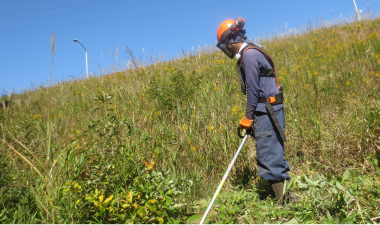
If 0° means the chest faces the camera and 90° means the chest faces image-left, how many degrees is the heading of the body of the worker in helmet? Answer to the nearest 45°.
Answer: approximately 90°

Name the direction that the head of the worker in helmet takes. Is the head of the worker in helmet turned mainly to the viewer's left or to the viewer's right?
to the viewer's left
